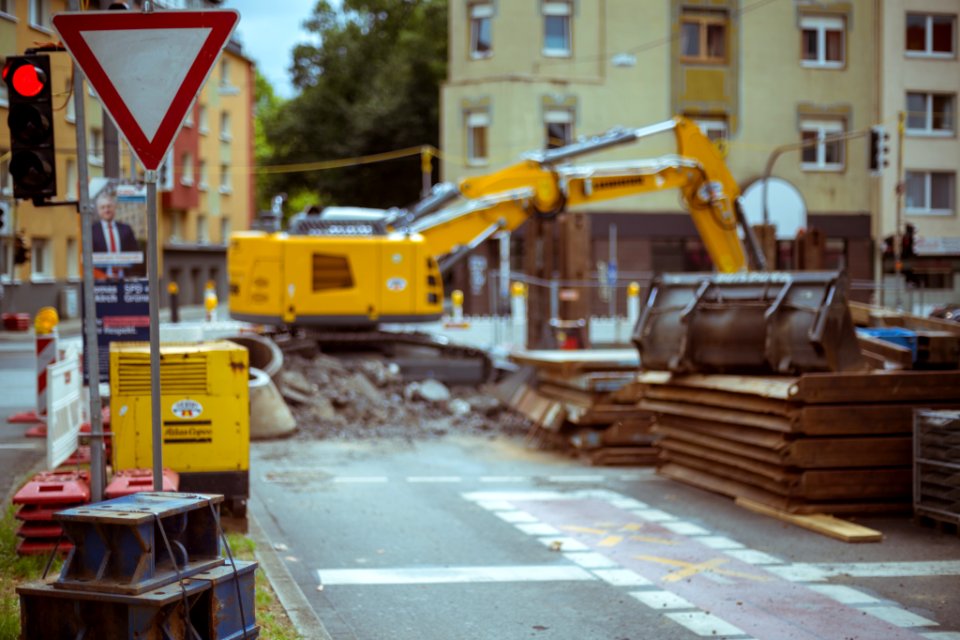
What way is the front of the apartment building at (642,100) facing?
toward the camera

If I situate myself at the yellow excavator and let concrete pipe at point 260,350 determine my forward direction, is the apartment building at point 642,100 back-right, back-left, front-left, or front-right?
back-right

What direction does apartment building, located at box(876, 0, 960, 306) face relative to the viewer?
toward the camera

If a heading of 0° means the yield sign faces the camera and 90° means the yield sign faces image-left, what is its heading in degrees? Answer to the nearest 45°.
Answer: approximately 0°

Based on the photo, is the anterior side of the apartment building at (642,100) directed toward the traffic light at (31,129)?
yes

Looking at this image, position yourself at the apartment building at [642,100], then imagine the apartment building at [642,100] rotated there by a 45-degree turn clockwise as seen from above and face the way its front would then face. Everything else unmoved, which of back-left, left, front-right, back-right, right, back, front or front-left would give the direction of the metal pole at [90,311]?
front-left

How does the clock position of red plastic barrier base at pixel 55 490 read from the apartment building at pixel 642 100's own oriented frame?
The red plastic barrier base is roughly at 12 o'clock from the apartment building.

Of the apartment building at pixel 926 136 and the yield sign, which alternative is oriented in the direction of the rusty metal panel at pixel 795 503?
the apartment building

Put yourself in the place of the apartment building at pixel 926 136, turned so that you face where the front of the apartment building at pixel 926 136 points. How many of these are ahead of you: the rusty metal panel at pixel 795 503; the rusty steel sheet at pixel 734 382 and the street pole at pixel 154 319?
3

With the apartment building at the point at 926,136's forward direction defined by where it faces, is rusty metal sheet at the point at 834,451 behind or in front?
in front

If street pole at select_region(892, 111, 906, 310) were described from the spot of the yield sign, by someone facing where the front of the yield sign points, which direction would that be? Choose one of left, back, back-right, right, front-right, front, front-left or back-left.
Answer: back-left

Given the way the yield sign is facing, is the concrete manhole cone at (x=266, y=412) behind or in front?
behind

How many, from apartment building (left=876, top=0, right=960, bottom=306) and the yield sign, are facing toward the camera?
2

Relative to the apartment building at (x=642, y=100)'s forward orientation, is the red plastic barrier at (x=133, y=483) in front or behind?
in front
